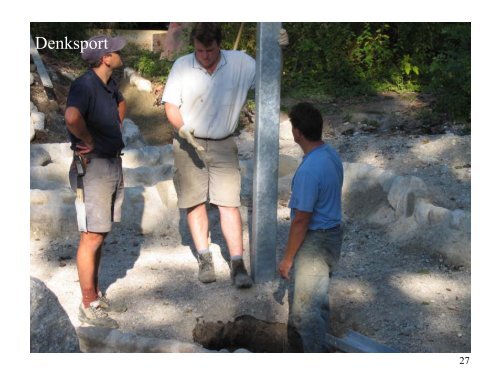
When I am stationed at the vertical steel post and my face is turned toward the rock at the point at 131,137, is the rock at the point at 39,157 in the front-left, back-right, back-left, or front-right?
front-left

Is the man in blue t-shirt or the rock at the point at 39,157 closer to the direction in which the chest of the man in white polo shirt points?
the man in blue t-shirt

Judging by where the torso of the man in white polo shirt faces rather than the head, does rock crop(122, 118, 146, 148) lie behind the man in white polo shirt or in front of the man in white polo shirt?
behind

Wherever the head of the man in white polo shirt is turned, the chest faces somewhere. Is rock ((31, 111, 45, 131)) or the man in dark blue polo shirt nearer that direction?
the man in dark blue polo shirt

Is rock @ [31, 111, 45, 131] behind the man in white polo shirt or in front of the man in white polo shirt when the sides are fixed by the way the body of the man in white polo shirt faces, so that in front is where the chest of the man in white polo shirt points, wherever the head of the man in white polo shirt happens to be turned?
behind

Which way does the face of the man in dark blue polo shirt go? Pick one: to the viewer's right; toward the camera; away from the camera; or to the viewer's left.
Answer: to the viewer's right

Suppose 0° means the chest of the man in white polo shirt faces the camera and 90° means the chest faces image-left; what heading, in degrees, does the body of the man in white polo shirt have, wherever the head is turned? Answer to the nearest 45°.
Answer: approximately 0°

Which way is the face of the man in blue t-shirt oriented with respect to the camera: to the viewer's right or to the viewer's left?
to the viewer's left

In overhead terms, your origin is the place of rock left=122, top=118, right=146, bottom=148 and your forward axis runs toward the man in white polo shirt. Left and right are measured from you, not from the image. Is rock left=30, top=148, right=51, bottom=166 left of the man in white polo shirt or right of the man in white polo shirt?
right
